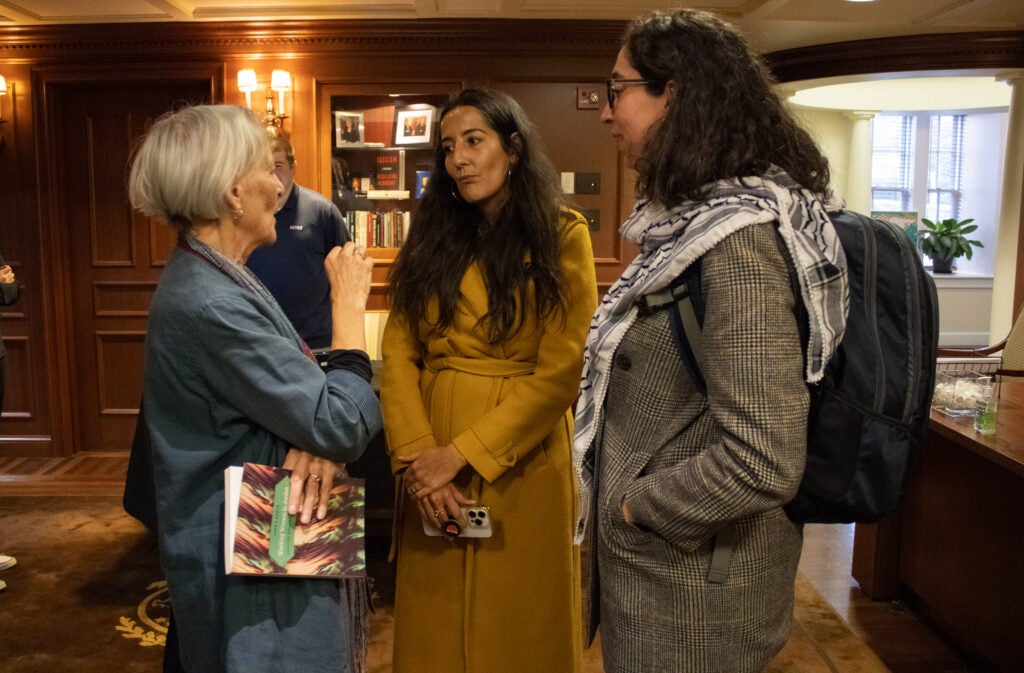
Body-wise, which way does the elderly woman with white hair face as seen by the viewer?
to the viewer's right

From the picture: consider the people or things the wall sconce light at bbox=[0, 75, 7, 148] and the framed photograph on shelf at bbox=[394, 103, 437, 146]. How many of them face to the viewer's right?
0

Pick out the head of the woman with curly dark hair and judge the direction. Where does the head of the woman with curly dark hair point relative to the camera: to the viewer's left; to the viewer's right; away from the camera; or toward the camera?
to the viewer's left

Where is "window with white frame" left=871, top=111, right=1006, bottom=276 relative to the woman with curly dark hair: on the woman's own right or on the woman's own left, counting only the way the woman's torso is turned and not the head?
on the woman's own right

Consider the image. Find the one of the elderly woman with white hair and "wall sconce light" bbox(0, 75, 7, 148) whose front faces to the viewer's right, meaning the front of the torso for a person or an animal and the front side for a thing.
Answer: the elderly woman with white hair

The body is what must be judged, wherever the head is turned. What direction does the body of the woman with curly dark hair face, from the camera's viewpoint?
to the viewer's left

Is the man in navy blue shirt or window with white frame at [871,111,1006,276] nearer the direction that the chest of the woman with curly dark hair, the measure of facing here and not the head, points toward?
the man in navy blue shirt

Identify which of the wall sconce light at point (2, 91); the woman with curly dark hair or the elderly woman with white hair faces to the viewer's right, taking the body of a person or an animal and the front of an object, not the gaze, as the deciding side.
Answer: the elderly woman with white hair

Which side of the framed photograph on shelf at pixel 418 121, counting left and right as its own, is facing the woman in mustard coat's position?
front

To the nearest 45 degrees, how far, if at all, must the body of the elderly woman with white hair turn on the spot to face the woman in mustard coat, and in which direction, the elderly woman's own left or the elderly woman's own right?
approximately 45° to the elderly woman's own left

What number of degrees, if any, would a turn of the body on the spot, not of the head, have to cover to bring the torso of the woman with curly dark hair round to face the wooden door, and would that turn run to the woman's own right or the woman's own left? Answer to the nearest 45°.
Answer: approximately 45° to the woman's own right

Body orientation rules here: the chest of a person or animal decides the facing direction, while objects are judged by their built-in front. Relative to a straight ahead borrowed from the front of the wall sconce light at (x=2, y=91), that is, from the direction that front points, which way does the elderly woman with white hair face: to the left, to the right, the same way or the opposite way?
to the left

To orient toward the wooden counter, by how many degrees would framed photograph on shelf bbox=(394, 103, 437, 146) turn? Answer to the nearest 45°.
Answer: approximately 45° to its left
